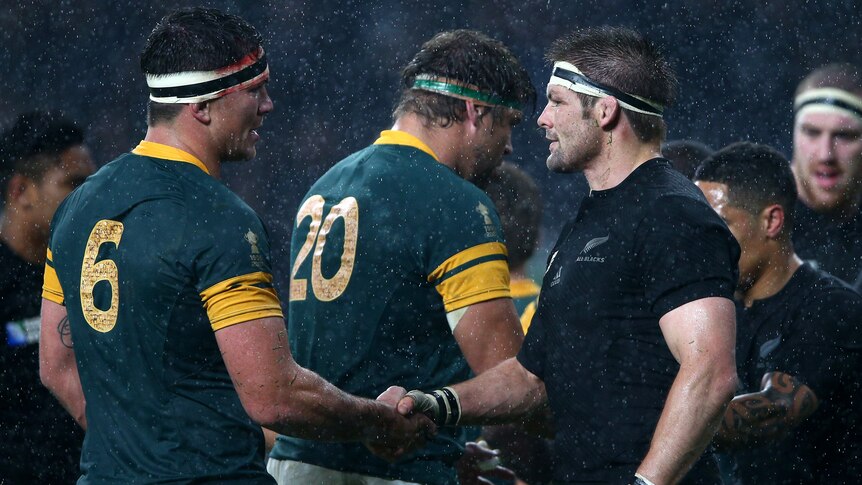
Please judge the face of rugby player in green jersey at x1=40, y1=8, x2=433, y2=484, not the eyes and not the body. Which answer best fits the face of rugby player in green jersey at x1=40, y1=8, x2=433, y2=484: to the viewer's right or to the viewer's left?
to the viewer's right

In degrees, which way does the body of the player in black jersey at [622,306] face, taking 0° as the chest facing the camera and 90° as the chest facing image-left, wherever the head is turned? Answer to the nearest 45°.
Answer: approximately 45°

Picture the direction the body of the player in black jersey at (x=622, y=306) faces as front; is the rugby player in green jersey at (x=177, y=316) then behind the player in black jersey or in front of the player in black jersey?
in front

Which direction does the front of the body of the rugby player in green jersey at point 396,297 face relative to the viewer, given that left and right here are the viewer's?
facing away from the viewer and to the right of the viewer

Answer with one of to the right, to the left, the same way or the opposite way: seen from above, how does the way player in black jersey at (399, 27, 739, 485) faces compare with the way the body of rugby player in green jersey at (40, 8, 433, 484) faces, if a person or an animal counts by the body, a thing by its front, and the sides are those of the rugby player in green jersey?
the opposite way

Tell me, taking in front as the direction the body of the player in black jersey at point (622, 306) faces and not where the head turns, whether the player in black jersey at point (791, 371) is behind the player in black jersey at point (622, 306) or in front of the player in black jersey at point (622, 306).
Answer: behind

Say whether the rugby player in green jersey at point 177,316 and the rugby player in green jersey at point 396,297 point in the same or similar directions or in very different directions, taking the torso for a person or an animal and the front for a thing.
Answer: same or similar directions

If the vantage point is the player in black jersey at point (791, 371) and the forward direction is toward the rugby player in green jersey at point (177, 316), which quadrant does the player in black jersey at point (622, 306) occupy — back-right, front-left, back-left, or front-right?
front-left

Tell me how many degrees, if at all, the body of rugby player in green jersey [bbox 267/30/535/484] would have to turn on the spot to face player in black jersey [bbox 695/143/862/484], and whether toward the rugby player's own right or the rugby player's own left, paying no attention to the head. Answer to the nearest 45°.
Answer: approximately 45° to the rugby player's own right

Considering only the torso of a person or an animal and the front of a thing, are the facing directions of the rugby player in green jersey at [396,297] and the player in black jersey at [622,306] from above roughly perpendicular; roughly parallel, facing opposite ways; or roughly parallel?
roughly parallel, facing opposite ways

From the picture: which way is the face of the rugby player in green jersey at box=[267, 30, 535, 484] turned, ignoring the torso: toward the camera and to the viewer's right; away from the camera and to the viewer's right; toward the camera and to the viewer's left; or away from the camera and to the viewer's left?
away from the camera and to the viewer's right

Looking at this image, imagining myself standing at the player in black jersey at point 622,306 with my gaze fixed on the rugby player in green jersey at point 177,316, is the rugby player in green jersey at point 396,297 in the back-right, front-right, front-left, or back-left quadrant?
front-right

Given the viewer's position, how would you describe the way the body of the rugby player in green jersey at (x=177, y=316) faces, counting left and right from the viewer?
facing away from the viewer and to the right of the viewer

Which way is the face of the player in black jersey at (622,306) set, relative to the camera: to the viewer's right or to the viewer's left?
to the viewer's left

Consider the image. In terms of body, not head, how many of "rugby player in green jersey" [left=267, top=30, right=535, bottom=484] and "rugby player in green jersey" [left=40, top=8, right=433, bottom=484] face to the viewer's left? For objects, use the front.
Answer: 0
